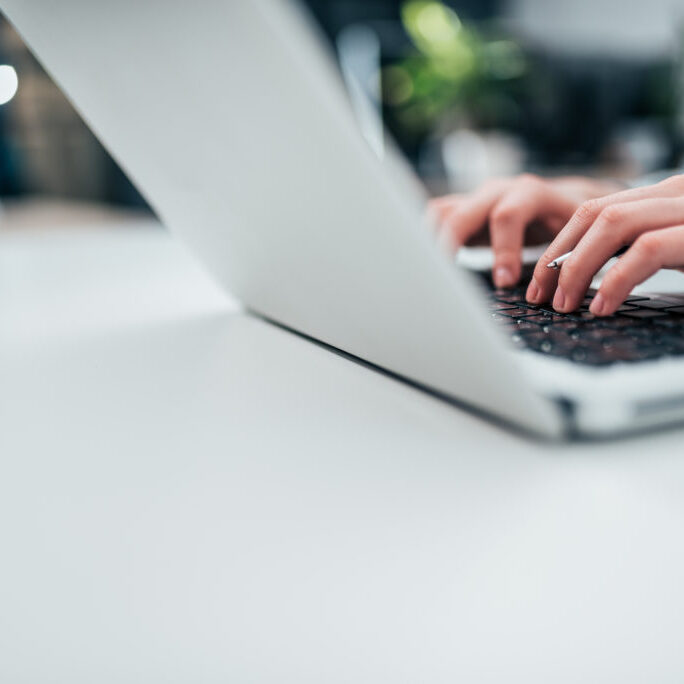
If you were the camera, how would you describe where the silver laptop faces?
facing away from the viewer and to the right of the viewer
